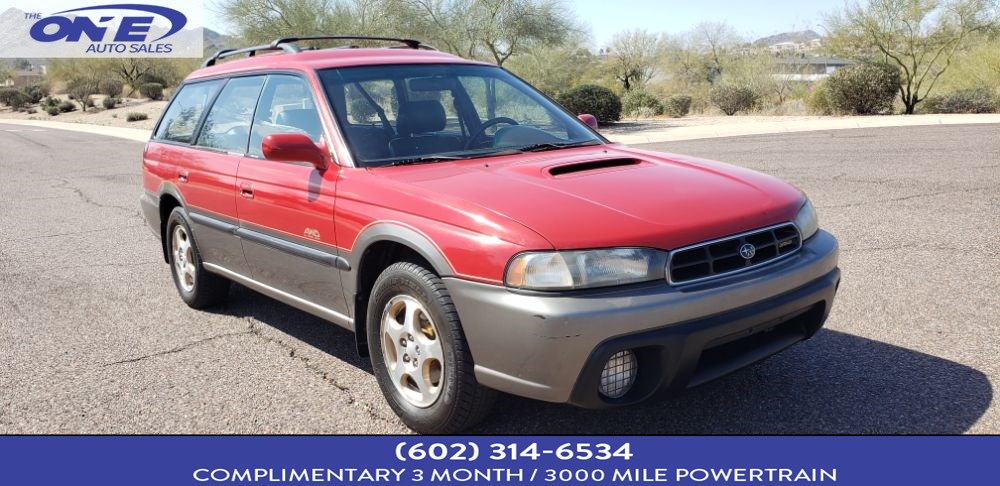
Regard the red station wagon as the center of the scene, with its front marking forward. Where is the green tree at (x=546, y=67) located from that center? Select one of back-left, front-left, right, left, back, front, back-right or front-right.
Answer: back-left

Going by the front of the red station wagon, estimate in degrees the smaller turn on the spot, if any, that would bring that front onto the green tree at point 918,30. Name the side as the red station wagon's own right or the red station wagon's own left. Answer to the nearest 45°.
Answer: approximately 90° to the red station wagon's own left

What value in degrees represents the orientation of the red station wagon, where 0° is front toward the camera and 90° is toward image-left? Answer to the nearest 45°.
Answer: approximately 315°

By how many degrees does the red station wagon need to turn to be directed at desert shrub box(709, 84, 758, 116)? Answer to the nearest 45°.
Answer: approximately 135° to its left

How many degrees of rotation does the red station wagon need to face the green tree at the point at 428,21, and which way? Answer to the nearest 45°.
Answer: approximately 135° to its left

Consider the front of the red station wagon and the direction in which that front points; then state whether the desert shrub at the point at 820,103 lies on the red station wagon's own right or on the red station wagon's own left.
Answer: on the red station wagon's own left

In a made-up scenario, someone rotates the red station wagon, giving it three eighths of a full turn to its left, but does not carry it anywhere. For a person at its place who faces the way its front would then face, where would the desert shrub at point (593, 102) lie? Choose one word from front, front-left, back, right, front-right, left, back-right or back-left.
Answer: front

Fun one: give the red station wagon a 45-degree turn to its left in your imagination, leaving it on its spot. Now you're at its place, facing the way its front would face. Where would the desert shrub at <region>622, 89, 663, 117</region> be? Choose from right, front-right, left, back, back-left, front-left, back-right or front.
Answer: left

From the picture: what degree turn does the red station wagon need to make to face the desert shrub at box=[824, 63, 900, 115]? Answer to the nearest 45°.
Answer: approximately 90° to its left

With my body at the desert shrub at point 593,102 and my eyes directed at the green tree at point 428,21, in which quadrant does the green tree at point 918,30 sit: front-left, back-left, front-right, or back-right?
back-right
